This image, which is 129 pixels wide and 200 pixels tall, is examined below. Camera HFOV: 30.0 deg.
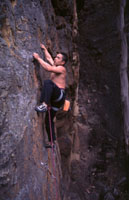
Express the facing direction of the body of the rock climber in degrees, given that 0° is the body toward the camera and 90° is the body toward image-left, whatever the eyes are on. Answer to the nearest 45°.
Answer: approximately 90°
